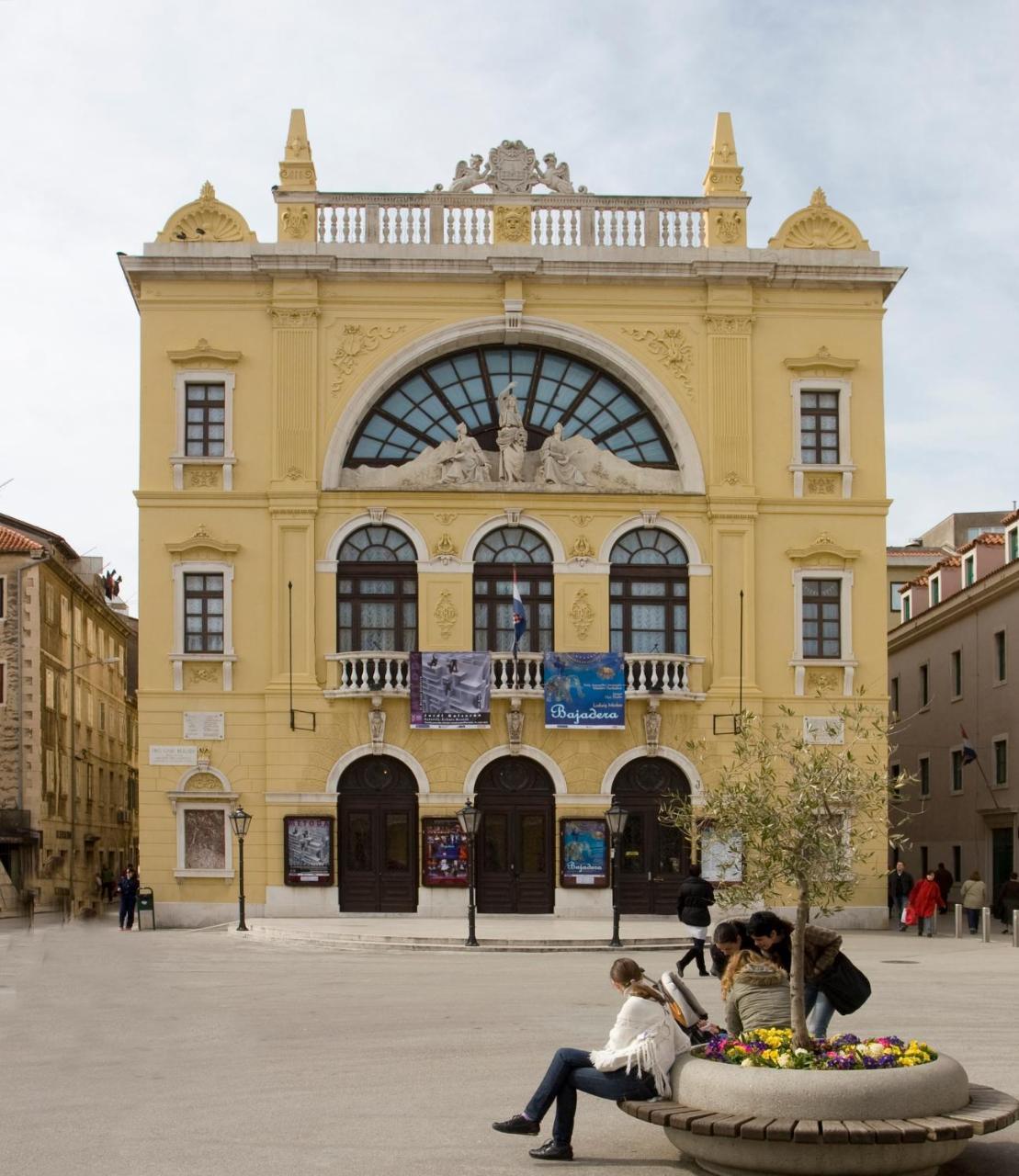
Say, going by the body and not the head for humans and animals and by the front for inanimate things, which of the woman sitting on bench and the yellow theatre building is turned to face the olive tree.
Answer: the yellow theatre building

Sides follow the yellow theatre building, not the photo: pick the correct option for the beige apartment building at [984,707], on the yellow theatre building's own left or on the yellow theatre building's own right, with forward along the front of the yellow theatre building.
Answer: on the yellow theatre building's own left

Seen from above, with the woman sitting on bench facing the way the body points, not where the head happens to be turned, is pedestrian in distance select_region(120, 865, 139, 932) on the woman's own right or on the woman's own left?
on the woman's own right

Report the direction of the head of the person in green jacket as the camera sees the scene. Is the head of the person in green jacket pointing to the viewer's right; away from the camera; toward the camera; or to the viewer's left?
away from the camera

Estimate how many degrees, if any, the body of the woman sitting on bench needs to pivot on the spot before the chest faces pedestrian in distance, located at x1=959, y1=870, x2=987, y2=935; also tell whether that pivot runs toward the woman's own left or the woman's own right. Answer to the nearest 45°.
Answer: approximately 90° to the woman's own right

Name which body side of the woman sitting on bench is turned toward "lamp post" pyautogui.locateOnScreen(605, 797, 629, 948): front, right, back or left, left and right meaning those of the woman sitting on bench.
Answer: right

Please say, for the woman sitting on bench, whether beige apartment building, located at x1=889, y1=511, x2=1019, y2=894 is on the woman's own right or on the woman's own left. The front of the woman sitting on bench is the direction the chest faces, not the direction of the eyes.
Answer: on the woman's own right

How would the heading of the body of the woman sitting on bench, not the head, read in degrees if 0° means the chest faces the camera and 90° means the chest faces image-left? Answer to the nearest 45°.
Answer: approximately 90°

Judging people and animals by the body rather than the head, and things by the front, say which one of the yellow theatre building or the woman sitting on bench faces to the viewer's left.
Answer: the woman sitting on bench

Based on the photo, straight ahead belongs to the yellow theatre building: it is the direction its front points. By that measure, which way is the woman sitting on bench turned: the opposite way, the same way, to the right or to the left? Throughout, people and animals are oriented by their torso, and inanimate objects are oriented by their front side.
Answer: to the right

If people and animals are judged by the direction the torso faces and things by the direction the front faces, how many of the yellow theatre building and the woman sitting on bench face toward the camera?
1

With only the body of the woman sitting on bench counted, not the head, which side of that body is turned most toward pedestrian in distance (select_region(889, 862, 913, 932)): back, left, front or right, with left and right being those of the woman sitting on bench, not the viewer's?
right

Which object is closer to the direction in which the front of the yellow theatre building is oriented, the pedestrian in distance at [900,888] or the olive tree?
the olive tree

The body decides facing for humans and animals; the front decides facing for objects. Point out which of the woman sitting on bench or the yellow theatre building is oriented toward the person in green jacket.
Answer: the yellow theatre building

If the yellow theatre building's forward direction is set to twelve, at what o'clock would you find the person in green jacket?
The person in green jacket is roughly at 12 o'clock from the yellow theatre building.
